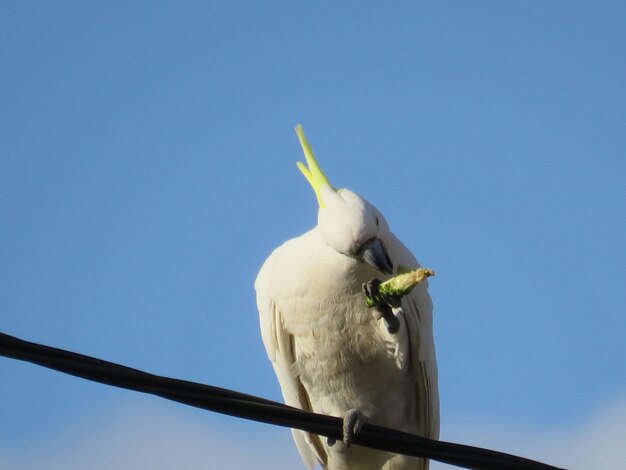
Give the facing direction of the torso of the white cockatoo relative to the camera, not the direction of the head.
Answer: toward the camera
